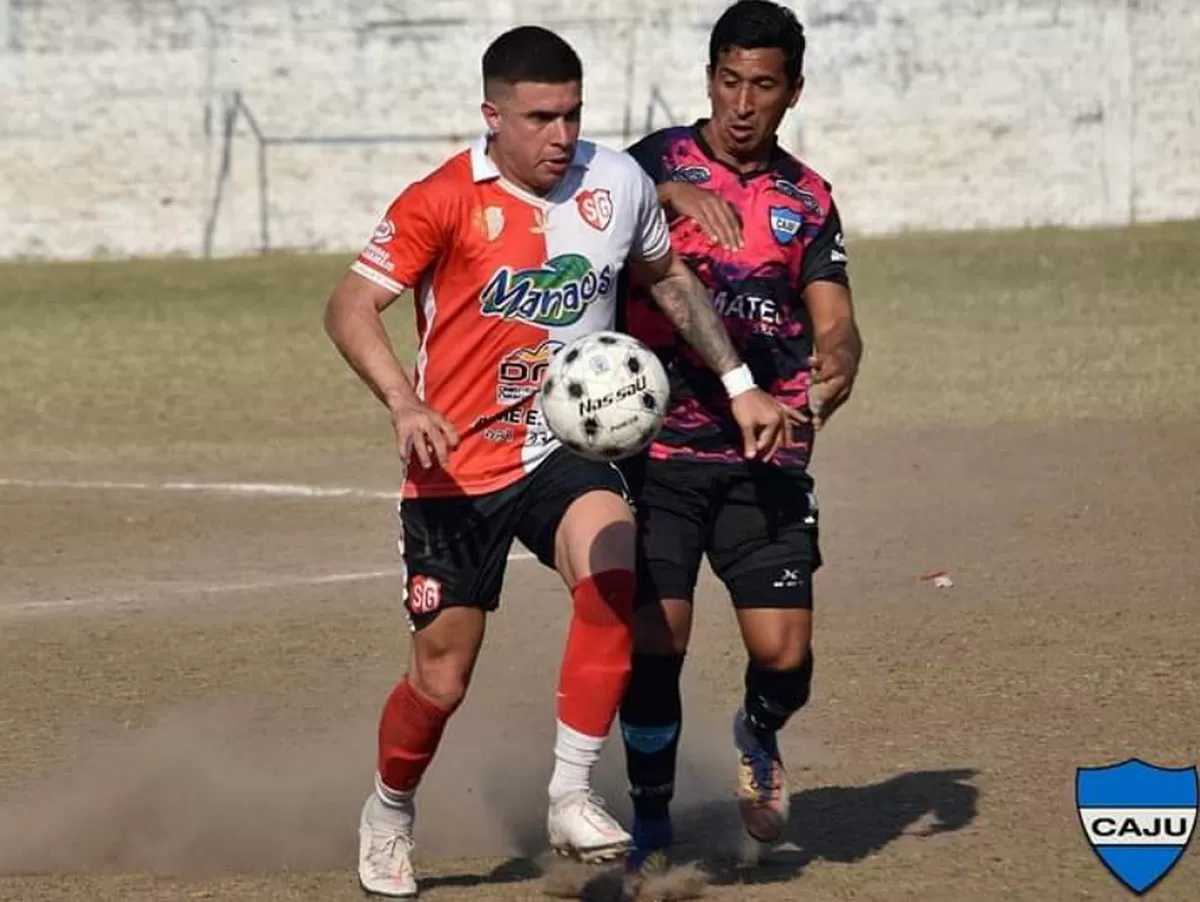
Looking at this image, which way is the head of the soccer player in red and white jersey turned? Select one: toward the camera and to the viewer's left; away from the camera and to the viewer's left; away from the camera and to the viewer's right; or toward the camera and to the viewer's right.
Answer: toward the camera and to the viewer's right

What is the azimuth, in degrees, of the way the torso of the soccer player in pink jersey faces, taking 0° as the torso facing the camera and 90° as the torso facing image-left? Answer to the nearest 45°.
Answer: approximately 0°

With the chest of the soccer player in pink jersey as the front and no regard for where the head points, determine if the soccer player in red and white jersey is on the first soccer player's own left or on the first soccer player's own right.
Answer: on the first soccer player's own right
